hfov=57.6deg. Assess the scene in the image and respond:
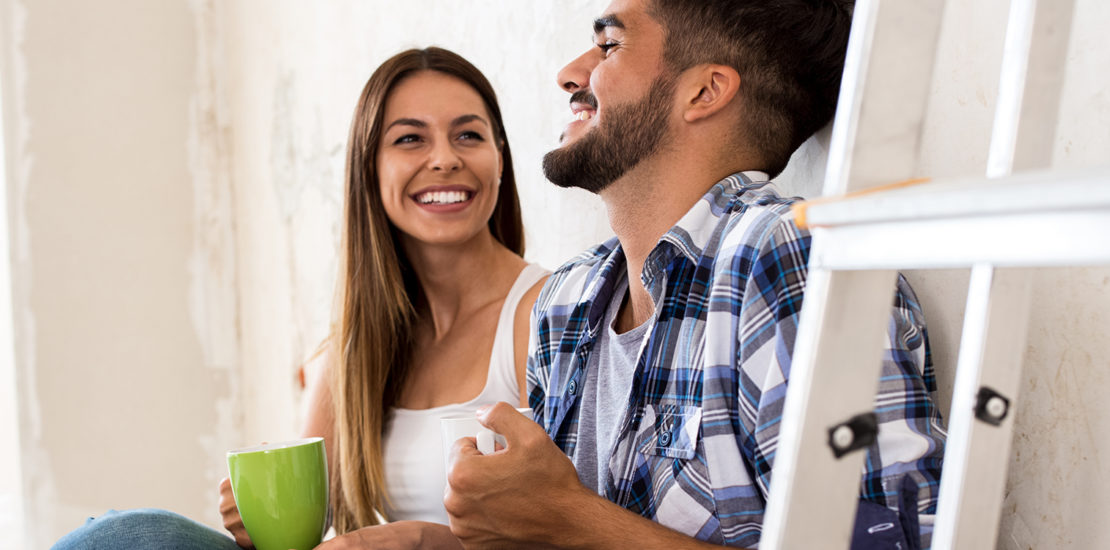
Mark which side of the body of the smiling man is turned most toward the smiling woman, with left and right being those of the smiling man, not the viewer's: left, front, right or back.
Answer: right

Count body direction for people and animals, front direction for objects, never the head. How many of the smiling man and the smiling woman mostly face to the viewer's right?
0

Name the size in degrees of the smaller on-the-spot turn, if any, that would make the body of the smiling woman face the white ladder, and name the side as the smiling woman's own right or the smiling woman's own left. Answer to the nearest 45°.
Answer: approximately 45° to the smiling woman's own left

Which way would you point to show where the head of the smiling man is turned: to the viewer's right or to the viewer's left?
to the viewer's left

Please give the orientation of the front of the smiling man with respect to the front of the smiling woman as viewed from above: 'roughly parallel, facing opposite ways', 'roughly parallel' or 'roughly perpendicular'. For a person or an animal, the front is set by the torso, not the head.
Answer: roughly parallel

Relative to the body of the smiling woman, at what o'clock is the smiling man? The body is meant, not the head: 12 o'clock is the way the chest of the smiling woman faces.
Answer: The smiling man is roughly at 10 o'clock from the smiling woman.

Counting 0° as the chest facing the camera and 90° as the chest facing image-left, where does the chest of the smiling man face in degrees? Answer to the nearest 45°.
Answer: approximately 45°

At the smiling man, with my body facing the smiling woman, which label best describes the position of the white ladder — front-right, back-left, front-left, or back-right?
back-left

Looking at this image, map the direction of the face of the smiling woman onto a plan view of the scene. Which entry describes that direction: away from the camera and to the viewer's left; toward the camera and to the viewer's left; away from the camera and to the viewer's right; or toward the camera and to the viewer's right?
toward the camera and to the viewer's right
